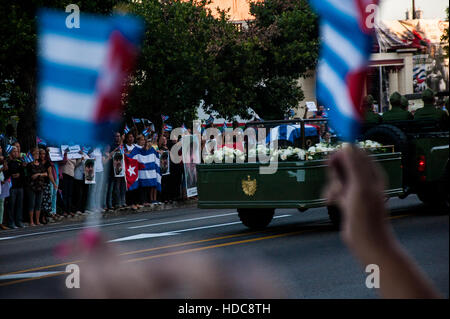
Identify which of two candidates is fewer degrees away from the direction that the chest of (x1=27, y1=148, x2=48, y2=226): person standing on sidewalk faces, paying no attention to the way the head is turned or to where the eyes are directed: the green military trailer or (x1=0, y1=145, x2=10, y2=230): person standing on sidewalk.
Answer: the green military trailer

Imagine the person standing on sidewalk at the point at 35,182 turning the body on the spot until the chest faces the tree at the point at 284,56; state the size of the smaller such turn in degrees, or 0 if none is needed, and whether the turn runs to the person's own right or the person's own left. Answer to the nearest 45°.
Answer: approximately 90° to the person's own left

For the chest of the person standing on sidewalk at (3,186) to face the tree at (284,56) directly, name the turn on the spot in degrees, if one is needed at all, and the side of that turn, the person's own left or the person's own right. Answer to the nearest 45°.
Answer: approximately 90° to the person's own left

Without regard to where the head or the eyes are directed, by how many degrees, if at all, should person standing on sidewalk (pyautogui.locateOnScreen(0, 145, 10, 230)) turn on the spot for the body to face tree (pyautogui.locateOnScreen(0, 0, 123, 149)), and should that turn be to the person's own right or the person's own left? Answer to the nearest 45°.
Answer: approximately 135° to the person's own left

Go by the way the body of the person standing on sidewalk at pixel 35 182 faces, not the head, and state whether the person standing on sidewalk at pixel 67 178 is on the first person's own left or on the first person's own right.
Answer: on the first person's own left

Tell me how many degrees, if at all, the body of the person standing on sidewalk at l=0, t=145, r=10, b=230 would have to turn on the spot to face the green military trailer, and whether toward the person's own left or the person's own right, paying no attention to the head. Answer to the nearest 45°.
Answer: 0° — they already face it

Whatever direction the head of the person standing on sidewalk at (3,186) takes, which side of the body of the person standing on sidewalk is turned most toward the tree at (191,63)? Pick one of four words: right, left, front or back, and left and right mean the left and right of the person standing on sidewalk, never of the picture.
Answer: left

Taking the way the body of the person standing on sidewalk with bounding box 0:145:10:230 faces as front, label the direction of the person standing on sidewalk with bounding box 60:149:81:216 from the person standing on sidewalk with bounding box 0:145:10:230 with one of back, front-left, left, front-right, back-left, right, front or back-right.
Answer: left

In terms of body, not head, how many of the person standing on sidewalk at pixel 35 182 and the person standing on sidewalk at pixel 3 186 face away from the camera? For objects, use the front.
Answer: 0

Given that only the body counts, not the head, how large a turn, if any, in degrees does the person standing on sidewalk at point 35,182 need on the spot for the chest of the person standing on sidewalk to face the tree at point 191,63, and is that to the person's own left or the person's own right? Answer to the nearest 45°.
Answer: approximately 90° to the person's own left

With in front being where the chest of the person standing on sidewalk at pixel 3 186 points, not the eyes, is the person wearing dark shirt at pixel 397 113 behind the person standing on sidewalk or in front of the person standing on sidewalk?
in front
